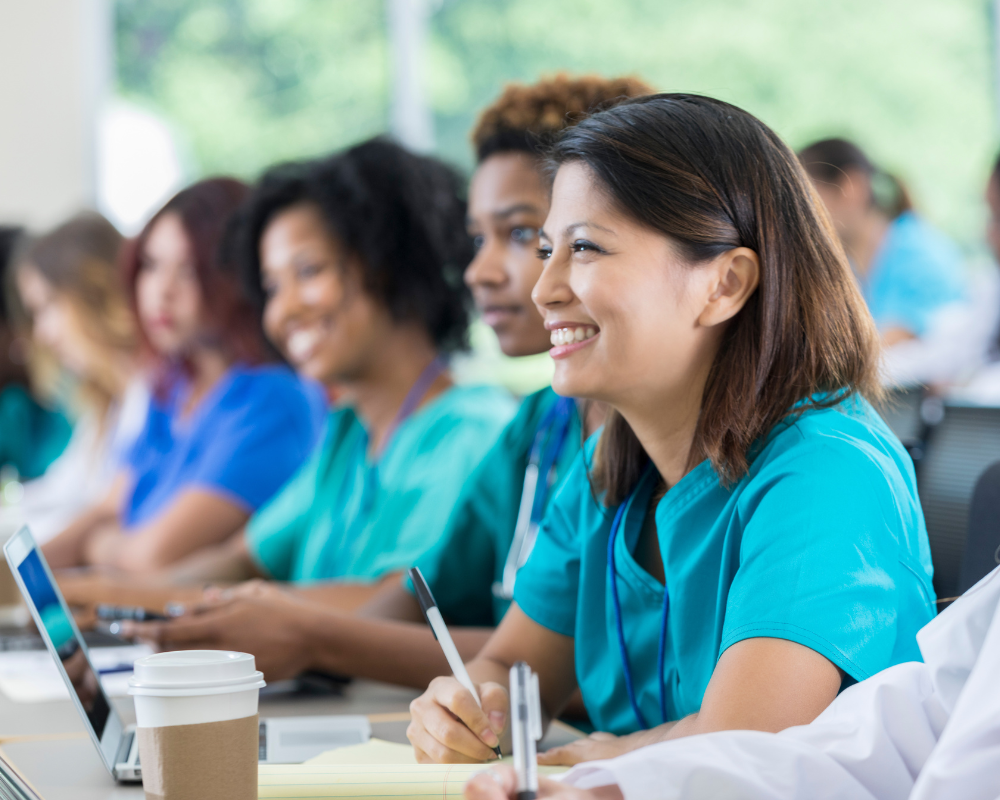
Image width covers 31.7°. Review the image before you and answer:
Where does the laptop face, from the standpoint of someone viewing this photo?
facing to the right of the viewer

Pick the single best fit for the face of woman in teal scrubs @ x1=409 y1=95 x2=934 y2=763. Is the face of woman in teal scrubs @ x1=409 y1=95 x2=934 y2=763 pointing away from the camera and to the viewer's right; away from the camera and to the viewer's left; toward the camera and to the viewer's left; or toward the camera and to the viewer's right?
toward the camera and to the viewer's left

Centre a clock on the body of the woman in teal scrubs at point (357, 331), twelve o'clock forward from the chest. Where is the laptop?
The laptop is roughly at 11 o'clock from the woman in teal scrubs.

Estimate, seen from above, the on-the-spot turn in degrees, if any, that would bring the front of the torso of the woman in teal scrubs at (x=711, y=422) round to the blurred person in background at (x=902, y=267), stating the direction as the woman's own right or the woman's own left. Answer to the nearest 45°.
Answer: approximately 135° to the woman's own right

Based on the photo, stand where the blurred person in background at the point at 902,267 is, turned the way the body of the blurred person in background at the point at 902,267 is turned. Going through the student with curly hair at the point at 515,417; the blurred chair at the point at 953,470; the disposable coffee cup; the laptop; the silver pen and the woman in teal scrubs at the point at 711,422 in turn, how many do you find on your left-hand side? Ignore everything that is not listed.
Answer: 6

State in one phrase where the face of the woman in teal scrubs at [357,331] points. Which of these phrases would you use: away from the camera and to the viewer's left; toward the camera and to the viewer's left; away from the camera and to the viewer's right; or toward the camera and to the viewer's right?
toward the camera and to the viewer's left

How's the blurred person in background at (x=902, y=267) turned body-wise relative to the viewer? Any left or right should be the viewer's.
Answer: facing to the left of the viewer

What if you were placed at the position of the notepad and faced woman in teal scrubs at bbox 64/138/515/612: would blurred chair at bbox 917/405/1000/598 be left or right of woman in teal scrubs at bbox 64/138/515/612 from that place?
right

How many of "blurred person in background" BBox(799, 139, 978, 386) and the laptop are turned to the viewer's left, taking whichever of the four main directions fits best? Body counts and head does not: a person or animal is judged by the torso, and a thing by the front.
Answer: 1

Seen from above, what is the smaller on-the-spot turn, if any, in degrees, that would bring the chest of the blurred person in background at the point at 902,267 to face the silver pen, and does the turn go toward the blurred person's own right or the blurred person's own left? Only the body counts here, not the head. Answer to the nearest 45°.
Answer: approximately 90° to the blurred person's own left

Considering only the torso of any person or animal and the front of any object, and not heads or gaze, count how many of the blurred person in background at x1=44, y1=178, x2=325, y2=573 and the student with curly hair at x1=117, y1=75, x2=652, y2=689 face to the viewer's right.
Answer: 0

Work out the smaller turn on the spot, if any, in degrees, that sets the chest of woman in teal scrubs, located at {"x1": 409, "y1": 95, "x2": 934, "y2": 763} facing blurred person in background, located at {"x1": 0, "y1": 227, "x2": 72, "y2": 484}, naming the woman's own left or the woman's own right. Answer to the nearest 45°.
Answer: approximately 90° to the woman's own right
